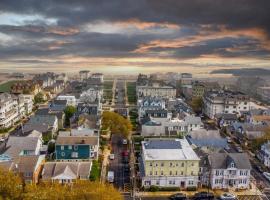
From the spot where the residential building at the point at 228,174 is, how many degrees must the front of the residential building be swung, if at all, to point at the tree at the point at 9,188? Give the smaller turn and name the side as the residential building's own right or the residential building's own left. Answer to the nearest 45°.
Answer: approximately 45° to the residential building's own right

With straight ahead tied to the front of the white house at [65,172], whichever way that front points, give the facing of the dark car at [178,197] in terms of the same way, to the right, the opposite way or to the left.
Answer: to the right

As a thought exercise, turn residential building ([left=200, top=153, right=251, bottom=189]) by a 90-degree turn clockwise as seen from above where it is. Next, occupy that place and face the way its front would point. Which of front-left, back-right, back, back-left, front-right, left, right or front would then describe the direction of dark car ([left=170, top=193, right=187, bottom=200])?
front-left

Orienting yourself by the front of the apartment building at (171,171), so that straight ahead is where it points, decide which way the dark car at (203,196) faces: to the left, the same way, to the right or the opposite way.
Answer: to the right

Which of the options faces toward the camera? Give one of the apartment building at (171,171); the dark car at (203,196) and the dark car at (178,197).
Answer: the apartment building

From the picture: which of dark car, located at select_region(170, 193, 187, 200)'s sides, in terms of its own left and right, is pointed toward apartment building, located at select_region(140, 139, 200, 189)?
right

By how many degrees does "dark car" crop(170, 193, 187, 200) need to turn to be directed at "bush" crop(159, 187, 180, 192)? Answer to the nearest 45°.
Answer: approximately 45° to its right

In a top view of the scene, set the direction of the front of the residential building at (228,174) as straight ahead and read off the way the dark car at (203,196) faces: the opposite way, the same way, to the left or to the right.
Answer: to the right

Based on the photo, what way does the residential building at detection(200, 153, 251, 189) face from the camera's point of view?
toward the camera

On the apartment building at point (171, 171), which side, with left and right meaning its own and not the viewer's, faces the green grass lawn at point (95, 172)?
right

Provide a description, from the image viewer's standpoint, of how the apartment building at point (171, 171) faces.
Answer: facing the viewer

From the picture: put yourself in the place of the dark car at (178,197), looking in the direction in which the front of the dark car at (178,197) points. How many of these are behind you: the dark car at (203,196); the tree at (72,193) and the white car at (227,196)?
2

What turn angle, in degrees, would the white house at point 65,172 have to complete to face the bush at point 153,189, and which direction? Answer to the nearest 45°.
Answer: approximately 90° to its left

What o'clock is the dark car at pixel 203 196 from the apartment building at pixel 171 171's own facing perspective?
The dark car is roughly at 10 o'clock from the apartment building.

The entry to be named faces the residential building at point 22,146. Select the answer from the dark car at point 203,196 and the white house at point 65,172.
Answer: the dark car

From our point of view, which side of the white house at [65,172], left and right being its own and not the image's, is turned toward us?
front

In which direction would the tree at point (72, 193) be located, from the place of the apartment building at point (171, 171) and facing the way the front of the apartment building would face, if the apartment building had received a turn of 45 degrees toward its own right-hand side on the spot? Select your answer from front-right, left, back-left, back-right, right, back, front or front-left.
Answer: front

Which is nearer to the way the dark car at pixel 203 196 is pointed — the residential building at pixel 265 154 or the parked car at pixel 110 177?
the parked car

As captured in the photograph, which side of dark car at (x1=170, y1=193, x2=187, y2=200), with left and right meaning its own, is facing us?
left

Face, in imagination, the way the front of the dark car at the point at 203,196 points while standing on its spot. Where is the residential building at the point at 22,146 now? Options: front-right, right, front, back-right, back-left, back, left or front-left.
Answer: front

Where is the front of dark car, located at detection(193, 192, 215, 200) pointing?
to the viewer's left

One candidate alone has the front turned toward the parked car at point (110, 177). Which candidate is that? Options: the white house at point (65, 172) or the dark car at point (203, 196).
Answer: the dark car

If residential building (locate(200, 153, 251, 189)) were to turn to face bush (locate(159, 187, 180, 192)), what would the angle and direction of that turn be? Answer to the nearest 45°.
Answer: approximately 45° to its right

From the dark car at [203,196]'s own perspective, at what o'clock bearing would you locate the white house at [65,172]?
The white house is roughly at 12 o'clock from the dark car.
